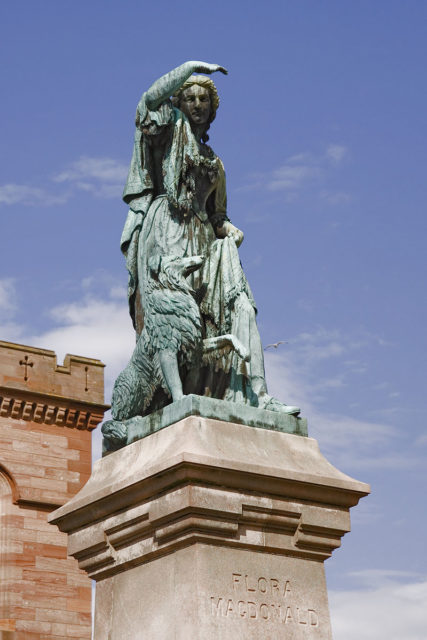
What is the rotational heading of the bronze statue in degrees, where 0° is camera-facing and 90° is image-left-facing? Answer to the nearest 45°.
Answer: approximately 315°

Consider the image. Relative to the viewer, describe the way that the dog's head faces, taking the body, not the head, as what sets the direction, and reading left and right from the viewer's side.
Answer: facing to the right of the viewer
